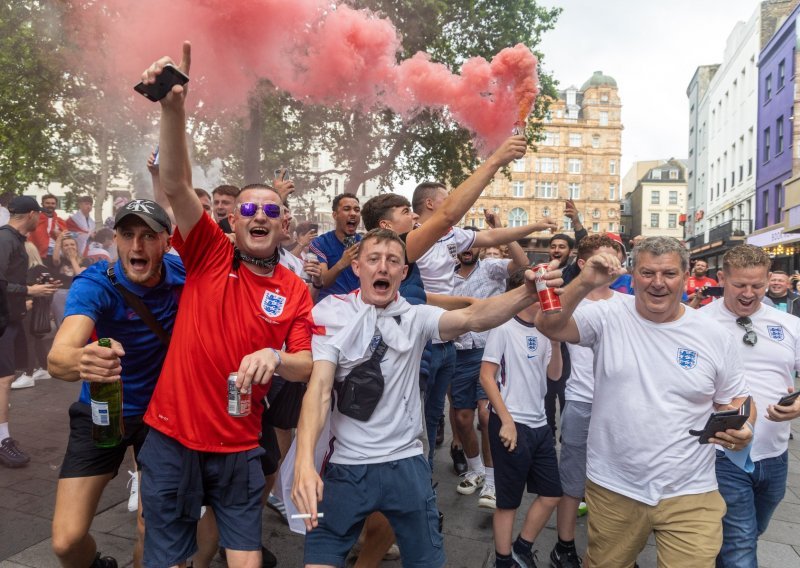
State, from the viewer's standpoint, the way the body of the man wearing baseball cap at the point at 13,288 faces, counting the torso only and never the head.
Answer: to the viewer's right

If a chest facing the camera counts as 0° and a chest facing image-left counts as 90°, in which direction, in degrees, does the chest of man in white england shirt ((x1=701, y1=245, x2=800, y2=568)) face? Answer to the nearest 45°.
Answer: approximately 0°

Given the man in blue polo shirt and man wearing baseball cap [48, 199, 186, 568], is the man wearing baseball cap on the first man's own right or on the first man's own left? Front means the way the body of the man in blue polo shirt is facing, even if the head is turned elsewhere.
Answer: on the first man's own right

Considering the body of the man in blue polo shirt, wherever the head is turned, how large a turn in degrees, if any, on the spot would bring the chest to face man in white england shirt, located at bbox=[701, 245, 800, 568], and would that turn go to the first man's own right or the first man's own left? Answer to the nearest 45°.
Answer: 0° — they already face them

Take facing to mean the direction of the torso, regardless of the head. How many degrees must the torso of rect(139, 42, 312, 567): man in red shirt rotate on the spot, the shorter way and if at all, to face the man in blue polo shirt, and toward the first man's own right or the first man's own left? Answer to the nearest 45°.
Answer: approximately 135° to the first man's own left

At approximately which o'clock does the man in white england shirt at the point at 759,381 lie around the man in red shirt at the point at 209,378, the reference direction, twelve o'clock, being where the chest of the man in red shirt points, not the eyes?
The man in white england shirt is roughly at 9 o'clock from the man in red shirt.

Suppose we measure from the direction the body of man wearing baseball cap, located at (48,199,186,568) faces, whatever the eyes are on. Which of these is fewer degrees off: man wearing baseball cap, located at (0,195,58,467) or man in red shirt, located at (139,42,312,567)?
the man in red shirt

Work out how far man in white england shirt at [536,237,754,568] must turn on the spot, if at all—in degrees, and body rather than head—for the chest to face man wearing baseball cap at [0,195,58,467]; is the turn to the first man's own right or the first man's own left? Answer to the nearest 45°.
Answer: approximately 90° to the first man's own right

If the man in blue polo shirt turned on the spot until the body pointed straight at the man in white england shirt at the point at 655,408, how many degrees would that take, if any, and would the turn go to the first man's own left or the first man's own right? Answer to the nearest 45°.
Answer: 0° — they already face them

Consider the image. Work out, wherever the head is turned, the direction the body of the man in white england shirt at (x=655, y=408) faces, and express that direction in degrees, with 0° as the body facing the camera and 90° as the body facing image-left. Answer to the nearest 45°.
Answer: approximately 0°

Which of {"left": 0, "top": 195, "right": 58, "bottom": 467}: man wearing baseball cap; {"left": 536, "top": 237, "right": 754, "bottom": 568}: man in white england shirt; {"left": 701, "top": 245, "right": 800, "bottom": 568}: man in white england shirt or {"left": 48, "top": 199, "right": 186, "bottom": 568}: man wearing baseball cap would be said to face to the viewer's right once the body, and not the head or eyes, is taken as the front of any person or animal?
{"left": 0, "top": 195, "right": 58, "bottom": 467}: man wearing baseball cap
